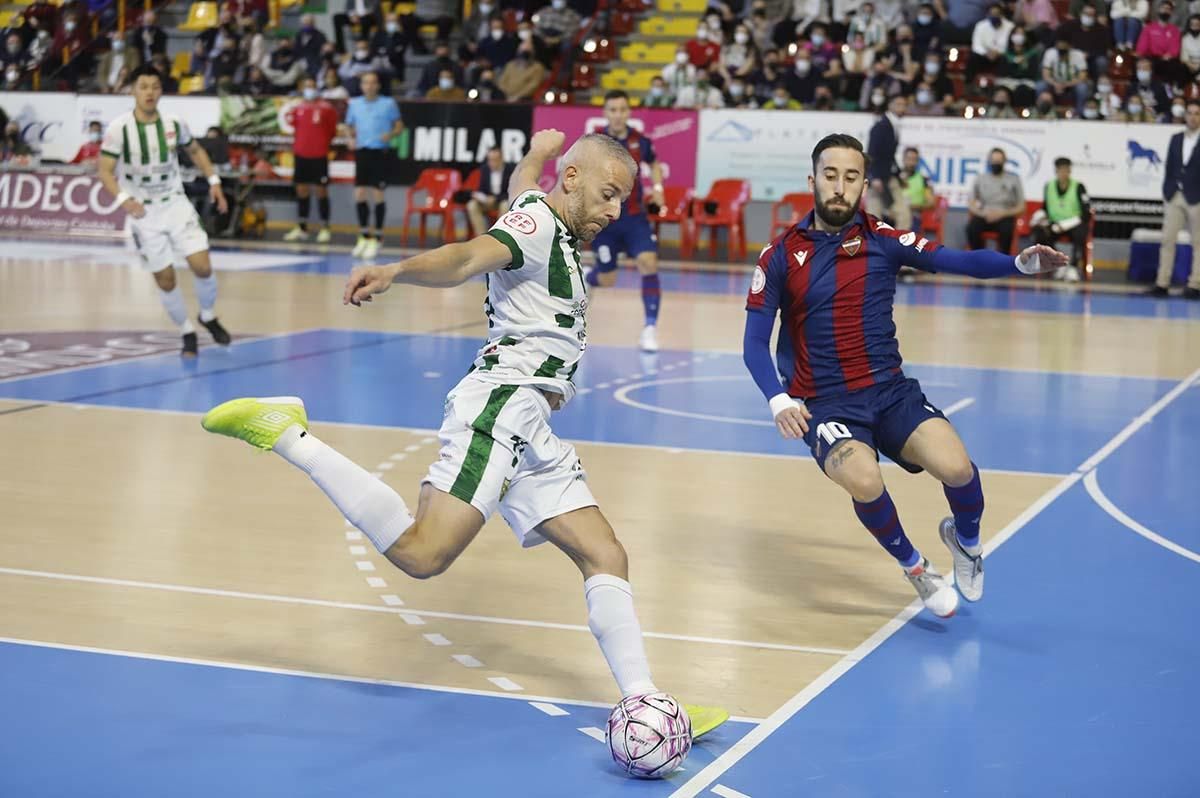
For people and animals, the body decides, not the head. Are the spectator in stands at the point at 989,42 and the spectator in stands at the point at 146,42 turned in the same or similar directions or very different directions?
same or similar directions

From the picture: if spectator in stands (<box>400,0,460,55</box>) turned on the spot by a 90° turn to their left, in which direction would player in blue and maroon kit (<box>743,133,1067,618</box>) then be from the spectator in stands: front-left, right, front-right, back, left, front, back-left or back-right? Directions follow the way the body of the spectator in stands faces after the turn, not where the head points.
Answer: right

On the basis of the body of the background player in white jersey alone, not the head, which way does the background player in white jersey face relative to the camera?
toward the camera

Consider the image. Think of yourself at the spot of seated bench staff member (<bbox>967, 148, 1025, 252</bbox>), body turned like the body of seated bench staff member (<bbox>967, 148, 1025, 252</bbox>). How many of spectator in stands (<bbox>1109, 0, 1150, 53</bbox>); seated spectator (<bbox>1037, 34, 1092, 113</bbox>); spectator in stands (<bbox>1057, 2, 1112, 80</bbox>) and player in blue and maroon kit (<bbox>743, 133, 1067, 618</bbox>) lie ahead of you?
1

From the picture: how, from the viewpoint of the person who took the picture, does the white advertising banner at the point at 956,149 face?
facing the viewer

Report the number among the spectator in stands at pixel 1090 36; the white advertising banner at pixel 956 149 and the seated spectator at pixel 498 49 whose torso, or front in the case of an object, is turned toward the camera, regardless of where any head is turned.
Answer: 3

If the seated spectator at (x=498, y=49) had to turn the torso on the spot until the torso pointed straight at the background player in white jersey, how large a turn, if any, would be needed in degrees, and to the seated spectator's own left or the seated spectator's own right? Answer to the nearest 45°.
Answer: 0° — they already face them

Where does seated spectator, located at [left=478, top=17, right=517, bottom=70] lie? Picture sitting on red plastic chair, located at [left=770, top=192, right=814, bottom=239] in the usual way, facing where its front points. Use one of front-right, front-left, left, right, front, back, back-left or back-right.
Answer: right

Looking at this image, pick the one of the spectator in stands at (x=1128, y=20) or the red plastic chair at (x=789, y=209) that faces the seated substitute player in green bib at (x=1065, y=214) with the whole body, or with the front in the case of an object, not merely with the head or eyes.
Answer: the spectator in stands

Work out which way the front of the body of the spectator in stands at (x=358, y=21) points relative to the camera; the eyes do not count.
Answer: toward the camera

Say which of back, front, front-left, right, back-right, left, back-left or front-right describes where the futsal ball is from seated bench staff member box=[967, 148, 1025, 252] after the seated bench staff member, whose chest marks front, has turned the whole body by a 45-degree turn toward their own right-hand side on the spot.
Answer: front-left

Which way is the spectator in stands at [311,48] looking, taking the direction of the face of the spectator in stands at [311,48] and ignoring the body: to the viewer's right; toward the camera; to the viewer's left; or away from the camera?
toward the camera

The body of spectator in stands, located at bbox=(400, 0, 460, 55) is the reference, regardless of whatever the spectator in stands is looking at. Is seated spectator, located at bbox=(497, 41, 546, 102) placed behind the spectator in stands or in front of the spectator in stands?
in front

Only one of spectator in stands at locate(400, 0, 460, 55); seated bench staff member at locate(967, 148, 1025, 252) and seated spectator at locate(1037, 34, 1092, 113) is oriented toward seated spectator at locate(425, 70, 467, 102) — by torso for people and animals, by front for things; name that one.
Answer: the spectator in stands

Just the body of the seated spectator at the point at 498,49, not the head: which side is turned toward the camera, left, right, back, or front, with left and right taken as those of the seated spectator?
front
